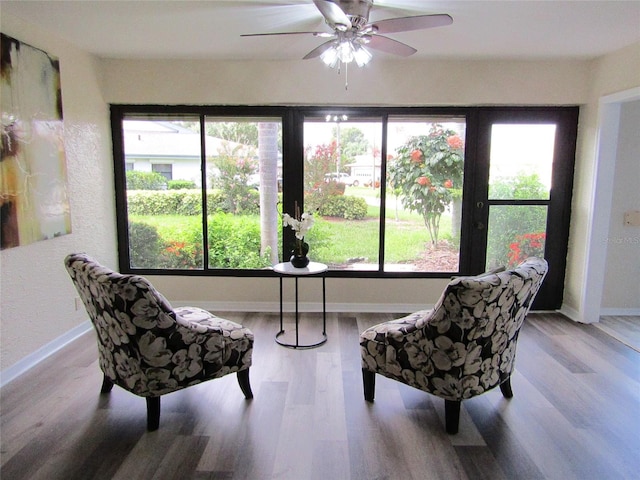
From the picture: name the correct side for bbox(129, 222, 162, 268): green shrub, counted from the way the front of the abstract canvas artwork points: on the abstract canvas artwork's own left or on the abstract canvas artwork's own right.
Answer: on the abstract canvas artwork's own left

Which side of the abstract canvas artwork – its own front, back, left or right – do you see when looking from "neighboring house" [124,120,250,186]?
left

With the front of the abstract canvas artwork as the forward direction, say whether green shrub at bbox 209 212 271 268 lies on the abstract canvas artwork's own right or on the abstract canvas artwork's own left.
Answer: on the abstract canvas artwork's own left

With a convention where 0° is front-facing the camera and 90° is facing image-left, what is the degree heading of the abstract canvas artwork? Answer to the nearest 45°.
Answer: approximately 315°
